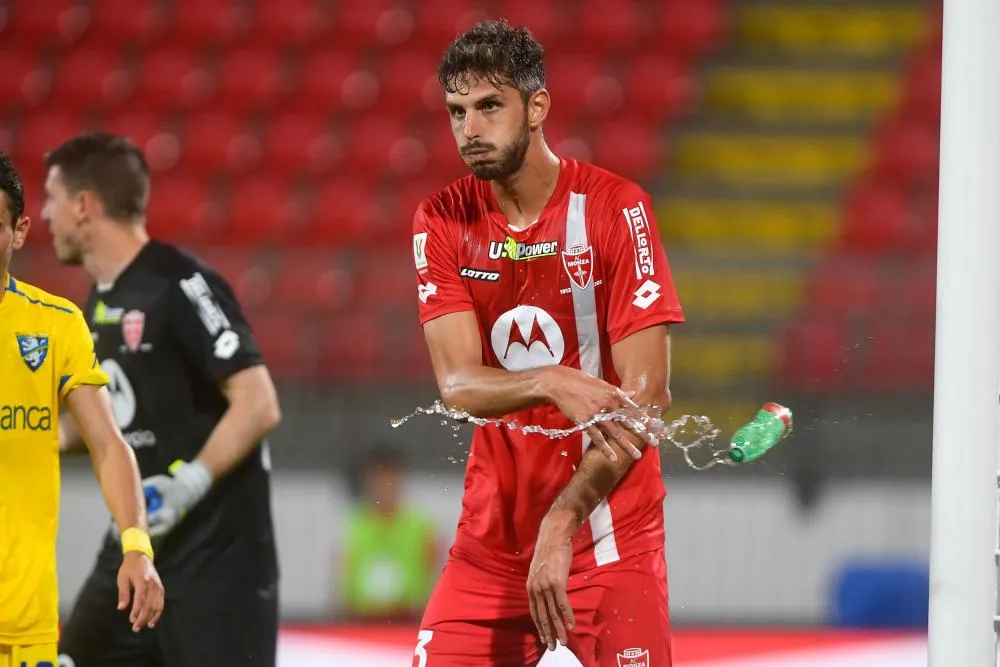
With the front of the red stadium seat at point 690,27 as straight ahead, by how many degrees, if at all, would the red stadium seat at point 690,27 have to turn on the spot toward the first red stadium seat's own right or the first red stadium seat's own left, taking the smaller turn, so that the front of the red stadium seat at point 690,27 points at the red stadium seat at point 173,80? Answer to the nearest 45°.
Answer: approximately 90° to the first red stadium seat's own right

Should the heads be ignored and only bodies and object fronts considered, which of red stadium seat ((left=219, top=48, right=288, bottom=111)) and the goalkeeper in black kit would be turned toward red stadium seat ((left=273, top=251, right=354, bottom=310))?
red stadium seat ((left=219, top=48, right=288, bottom=111))

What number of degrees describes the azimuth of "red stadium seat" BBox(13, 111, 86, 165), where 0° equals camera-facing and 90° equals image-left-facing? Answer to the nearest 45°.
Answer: approximately 0°

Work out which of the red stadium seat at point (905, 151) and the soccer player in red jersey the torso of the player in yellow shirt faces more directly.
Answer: the soccer player in red jersey

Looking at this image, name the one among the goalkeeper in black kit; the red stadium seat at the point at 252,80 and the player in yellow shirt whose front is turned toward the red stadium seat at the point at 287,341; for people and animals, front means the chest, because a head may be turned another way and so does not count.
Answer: the red stadium seat at the point at 252,80

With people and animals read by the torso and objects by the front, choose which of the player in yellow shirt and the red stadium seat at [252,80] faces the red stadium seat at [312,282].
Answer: the red stadium seat at [252,80]

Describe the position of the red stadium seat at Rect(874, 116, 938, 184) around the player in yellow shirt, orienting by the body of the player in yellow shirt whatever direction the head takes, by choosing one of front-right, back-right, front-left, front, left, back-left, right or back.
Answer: back-left

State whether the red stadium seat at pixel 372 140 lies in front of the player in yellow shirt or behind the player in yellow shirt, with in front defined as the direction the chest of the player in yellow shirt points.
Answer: behind

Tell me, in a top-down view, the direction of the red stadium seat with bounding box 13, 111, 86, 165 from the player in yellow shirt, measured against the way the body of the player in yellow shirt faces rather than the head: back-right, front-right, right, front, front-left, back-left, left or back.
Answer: back

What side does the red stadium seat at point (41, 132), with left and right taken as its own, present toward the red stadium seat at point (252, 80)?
left

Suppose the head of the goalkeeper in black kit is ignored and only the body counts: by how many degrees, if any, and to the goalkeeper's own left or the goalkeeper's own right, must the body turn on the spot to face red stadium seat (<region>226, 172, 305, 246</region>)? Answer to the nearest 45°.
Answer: approximately 135° to the goalkeeper's own right

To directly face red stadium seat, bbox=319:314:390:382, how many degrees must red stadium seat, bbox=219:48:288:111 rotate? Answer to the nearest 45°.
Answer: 0° — it already faces it

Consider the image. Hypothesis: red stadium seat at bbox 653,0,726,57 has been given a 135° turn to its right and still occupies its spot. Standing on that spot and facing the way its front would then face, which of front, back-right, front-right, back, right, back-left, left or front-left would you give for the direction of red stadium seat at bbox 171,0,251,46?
front-left

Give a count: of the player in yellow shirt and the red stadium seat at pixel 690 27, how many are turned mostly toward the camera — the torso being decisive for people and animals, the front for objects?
2
